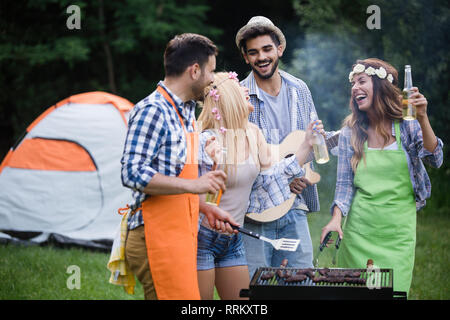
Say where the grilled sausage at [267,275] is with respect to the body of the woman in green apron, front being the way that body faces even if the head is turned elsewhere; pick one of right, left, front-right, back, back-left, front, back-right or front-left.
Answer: front-right

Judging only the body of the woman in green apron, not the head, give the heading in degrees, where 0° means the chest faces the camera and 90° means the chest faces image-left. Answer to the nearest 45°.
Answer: approximately 0°

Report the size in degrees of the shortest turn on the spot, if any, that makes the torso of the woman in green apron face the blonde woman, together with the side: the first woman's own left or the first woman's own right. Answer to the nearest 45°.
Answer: approximately 45° to the first woman's own right

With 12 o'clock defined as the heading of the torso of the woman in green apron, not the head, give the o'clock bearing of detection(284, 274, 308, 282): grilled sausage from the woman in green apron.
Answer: The grilled sausage is roughly at 1 o'clock from the woman in green apron.
